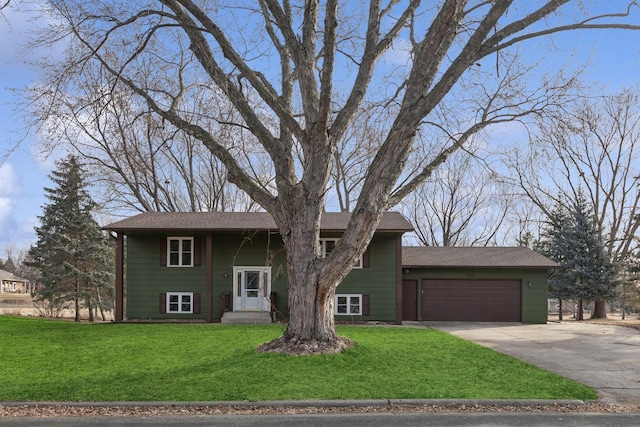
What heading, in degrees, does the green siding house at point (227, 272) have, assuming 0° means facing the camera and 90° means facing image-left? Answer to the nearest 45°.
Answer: approximately 0°

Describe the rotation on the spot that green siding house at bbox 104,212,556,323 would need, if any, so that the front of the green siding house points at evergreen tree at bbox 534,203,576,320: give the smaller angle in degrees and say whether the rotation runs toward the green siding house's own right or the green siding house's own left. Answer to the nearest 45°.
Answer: approximately 135° to the green siding house's own left

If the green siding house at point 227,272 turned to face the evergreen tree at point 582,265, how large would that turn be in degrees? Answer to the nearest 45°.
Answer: approximately 135° to its left
